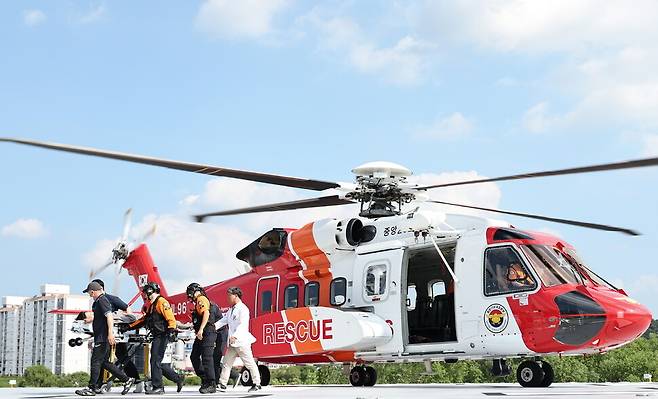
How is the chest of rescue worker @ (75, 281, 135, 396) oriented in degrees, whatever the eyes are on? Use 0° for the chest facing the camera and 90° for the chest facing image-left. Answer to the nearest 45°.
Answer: approximately 90°

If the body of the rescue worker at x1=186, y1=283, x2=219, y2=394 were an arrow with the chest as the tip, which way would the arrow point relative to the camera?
to the viewer's left

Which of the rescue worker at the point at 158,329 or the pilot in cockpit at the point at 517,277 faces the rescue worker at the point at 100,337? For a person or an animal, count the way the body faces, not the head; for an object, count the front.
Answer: the rescue worker at the point at 158,329

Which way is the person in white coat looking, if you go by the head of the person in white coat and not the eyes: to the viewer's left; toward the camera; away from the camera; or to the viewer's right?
to the viewer's left

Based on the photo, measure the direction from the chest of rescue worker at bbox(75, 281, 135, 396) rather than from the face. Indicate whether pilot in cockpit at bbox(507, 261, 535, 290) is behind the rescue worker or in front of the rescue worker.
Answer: behind

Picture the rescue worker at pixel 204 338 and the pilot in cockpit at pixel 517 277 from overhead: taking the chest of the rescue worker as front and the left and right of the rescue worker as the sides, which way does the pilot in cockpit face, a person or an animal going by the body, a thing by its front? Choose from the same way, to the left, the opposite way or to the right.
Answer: the opposite way

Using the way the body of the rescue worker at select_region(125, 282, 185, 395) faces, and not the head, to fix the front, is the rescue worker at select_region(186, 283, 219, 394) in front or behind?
behind

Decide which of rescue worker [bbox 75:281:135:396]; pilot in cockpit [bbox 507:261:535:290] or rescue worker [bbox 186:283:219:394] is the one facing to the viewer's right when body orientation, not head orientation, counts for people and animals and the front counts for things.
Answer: the pilot in cockpit

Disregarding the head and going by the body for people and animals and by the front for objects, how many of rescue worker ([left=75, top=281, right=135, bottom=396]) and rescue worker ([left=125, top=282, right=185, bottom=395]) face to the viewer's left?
2

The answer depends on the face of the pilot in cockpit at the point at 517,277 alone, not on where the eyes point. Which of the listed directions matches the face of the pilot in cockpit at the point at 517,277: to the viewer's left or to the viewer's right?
to the viewer's right

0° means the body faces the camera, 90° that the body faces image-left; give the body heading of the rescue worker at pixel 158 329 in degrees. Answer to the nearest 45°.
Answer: approximately 90°

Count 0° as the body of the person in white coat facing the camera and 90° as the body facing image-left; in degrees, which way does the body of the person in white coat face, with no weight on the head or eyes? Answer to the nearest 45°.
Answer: approximately 90°

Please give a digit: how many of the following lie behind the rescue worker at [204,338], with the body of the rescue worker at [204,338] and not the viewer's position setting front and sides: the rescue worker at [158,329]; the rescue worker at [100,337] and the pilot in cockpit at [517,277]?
1

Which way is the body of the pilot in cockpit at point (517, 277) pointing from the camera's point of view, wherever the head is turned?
to the viewer's right

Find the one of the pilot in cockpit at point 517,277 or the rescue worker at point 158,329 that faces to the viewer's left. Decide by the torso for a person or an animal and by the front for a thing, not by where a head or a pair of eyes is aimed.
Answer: the rescue worker

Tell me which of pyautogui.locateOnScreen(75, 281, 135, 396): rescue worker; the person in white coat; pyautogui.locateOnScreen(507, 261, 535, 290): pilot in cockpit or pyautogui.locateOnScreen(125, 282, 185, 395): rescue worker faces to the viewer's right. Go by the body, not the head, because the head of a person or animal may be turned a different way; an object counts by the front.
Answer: the pilot in cockpit
